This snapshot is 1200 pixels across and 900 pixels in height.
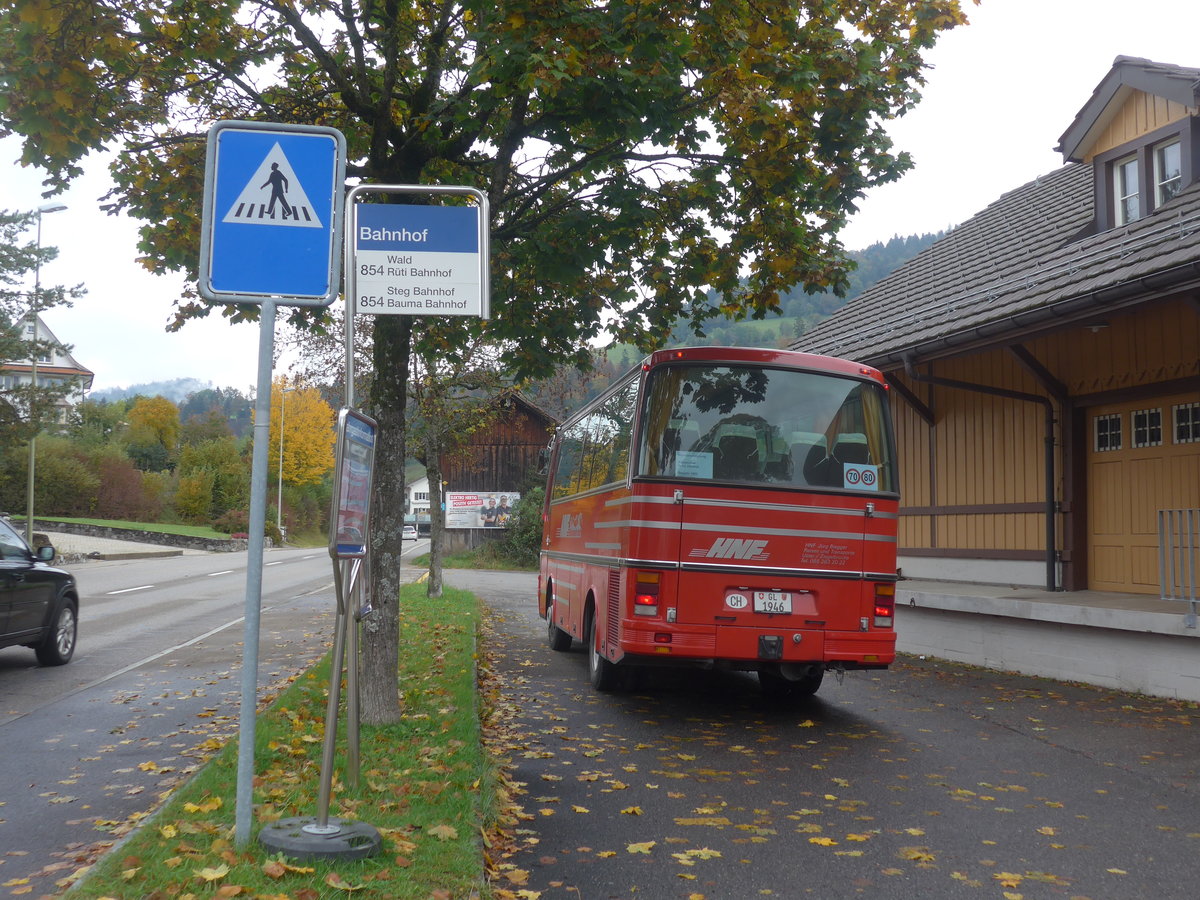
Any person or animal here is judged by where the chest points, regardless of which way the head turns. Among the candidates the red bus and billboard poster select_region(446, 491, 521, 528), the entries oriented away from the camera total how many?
1

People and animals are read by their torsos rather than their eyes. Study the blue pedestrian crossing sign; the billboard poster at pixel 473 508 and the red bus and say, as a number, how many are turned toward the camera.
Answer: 2

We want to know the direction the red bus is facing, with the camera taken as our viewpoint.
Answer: facing away from the viewer

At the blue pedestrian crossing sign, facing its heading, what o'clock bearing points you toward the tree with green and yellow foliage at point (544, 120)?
The tree with green and yellow foliage is roughly at 7 o'clock from the blue pedestrian crossing sign.
